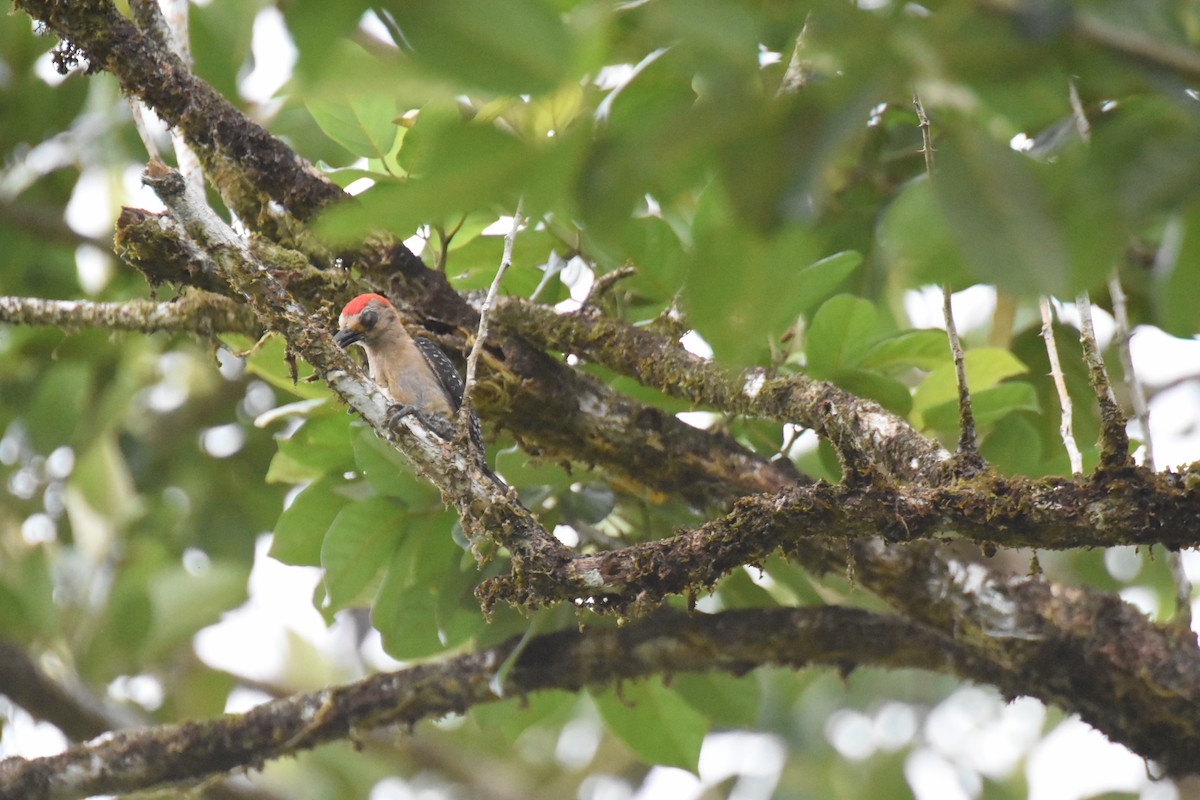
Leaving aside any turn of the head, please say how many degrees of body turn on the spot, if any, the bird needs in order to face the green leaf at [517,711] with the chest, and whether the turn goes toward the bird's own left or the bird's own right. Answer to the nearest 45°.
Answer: approximately 45° to the bird's own left

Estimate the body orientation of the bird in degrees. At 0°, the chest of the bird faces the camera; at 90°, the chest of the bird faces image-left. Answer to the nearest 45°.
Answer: approximately 45°

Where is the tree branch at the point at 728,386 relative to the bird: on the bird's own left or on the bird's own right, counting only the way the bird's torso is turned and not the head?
on the bird's own left

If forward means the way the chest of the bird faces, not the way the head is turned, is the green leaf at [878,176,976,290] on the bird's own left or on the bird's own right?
on the bird's own left

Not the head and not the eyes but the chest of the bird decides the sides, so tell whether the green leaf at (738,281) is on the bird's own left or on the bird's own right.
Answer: on the bird's own left

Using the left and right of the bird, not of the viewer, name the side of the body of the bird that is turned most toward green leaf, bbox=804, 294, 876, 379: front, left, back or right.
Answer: back

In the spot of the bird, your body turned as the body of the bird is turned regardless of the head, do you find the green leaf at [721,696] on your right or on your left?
on your left

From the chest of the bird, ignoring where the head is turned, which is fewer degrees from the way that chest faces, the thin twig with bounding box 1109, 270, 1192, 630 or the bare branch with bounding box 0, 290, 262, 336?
the bare branch

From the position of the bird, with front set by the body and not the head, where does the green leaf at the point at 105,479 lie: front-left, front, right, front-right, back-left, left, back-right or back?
right
